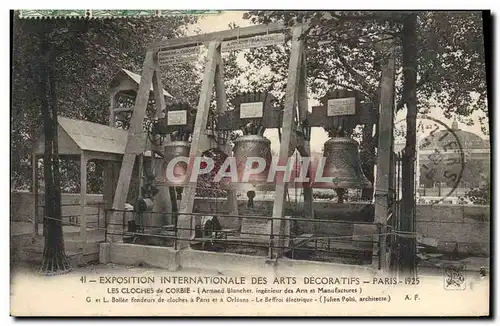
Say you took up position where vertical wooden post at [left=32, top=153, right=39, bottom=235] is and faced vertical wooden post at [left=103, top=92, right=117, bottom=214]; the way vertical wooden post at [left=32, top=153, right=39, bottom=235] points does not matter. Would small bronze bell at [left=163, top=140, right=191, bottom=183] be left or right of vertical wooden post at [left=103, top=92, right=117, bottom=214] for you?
right

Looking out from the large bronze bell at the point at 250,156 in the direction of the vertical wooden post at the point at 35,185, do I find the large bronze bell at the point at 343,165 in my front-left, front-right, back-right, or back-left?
back-left
